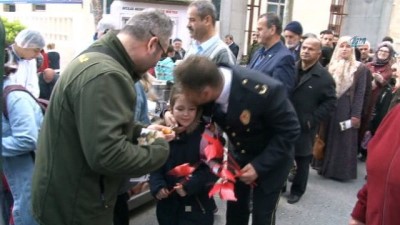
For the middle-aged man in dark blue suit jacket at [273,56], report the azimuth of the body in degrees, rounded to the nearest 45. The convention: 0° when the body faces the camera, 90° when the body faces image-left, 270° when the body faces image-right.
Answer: approximately 45°

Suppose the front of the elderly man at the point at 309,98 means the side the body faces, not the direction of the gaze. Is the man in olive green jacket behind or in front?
in front

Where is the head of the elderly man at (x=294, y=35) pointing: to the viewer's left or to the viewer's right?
to the viewer's left

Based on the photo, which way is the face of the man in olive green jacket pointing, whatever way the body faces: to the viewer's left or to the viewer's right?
to the viewer's right

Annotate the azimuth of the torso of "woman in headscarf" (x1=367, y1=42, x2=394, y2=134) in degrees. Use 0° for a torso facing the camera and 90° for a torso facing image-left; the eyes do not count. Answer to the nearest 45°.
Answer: approximately 45°

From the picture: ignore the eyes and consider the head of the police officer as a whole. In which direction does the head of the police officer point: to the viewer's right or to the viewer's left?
to the viewer's left
